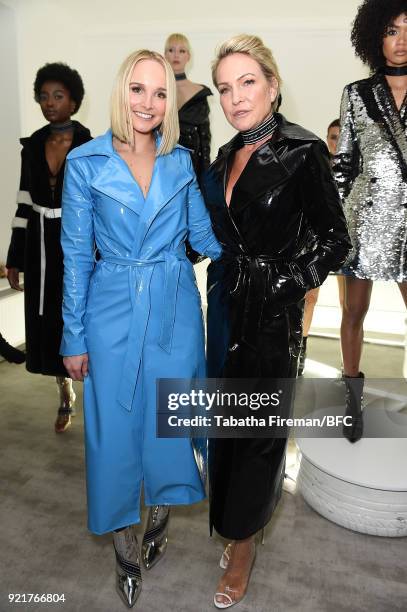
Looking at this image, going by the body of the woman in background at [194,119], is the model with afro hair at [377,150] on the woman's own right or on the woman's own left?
on the woman's own left

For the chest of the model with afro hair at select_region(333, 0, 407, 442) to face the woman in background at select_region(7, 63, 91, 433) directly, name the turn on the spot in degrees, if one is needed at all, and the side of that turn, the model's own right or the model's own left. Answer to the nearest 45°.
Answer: approximately 90° to the model's own right

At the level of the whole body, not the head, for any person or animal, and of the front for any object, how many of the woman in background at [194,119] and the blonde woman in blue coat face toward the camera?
2

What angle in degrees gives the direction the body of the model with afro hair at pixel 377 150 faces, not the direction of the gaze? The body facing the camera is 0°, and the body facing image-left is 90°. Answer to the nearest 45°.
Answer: approximately 0°

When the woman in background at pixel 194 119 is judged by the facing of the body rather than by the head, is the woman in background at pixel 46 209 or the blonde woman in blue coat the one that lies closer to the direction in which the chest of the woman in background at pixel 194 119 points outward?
the blonde woman in blue coat

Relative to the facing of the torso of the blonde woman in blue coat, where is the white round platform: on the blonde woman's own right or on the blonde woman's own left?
on the blonde woman's own left

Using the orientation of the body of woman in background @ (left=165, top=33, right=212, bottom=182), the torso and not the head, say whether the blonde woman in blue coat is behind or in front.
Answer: in front

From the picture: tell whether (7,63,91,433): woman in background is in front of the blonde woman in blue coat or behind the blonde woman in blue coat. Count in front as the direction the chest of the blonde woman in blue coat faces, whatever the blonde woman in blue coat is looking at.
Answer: behind

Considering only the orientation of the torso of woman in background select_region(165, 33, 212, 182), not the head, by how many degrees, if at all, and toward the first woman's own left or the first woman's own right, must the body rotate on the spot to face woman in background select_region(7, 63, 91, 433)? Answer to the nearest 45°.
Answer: approximately 90° to the first woman's own right

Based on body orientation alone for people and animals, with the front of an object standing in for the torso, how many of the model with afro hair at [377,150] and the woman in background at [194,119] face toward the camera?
2
